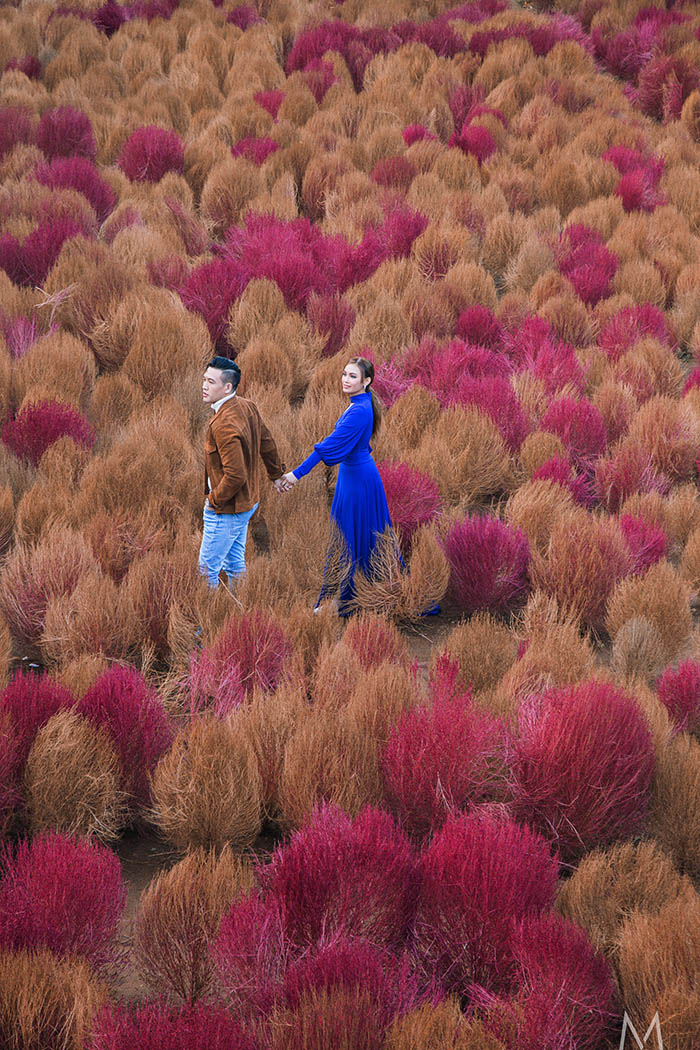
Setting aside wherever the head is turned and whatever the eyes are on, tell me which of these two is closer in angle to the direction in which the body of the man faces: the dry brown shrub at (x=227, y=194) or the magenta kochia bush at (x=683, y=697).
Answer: the dry brown shrub

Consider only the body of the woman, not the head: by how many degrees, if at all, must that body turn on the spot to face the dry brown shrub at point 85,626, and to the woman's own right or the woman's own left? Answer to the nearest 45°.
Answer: approximately 45° to the woman's own left

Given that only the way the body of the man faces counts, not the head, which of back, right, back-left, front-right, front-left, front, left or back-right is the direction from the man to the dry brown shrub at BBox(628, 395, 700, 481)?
back-right

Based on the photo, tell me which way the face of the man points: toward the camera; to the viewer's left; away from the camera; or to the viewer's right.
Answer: to the viewer's left

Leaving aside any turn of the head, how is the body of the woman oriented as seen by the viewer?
to the viewer's left

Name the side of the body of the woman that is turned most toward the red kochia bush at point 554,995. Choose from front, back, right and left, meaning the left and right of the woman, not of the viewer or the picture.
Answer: left

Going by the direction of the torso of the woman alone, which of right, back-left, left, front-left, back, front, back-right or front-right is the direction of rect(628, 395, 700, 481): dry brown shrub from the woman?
back-right
